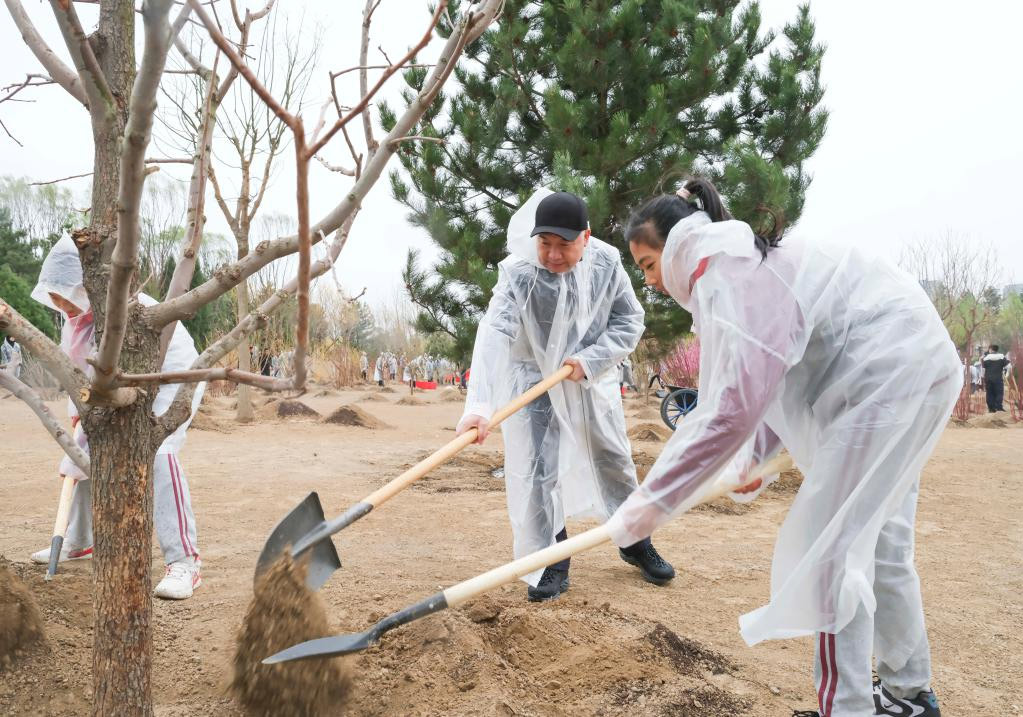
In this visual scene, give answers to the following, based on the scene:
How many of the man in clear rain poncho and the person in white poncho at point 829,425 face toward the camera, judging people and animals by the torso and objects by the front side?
1

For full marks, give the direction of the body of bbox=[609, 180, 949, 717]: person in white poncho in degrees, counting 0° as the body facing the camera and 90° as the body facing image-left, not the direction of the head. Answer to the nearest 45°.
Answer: approximately 90°

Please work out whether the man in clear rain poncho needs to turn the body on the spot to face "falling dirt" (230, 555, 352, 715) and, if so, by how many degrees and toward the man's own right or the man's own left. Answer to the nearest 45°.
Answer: approximately 45° to the man's own right

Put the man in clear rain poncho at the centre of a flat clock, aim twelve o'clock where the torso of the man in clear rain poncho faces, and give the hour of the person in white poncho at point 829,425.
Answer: The person in white poncho is roughly at 11 o'clock from the man in clear rain poncho.

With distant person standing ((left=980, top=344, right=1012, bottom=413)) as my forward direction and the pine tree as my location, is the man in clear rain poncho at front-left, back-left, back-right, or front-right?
back-right

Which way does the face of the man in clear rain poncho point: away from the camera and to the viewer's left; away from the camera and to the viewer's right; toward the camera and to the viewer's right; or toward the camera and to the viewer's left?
toward the camera and to the viewer's left

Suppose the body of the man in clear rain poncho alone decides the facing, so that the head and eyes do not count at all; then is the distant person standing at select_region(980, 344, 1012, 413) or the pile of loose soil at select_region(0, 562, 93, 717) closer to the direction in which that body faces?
the pile of loose soil

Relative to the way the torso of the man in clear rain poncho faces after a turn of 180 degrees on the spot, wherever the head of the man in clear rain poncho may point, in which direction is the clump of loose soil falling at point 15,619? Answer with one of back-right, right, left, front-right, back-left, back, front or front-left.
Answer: back-left

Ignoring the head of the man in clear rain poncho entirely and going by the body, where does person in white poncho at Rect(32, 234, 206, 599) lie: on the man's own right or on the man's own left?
on the man's own right

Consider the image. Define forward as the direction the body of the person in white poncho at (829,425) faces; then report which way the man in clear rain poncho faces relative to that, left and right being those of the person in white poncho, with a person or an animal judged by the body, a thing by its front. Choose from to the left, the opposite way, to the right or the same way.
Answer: to the left
